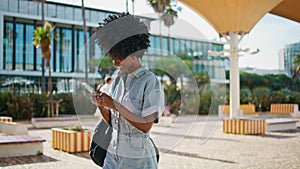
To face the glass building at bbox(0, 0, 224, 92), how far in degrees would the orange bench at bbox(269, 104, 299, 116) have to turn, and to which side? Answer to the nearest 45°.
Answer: approximately 90° to its right

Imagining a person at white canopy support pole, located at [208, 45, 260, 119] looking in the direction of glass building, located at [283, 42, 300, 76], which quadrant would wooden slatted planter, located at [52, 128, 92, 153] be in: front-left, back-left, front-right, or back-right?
back-left

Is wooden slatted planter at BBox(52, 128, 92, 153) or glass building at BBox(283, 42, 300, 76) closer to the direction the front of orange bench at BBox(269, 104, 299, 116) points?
the wooden slatted planter

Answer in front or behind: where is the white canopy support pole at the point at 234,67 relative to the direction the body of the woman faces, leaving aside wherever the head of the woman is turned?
behind

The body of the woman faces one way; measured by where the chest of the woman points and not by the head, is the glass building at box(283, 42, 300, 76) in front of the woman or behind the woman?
behind

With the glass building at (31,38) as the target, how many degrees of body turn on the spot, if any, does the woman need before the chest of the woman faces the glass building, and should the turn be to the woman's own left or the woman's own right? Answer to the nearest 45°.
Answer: approximately 135° to the woman's own right

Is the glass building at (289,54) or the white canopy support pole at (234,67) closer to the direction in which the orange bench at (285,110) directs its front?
the white canopy support pole

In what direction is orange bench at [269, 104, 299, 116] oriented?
toward the camera

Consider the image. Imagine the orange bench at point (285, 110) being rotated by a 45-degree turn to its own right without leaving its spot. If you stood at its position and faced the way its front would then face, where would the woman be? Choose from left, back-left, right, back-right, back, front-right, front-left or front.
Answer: front-left

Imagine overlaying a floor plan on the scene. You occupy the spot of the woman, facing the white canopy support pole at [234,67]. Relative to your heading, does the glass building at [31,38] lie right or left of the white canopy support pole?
left

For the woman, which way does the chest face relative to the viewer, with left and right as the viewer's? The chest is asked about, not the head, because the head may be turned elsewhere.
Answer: facing the viewer and to the left of the viewer
